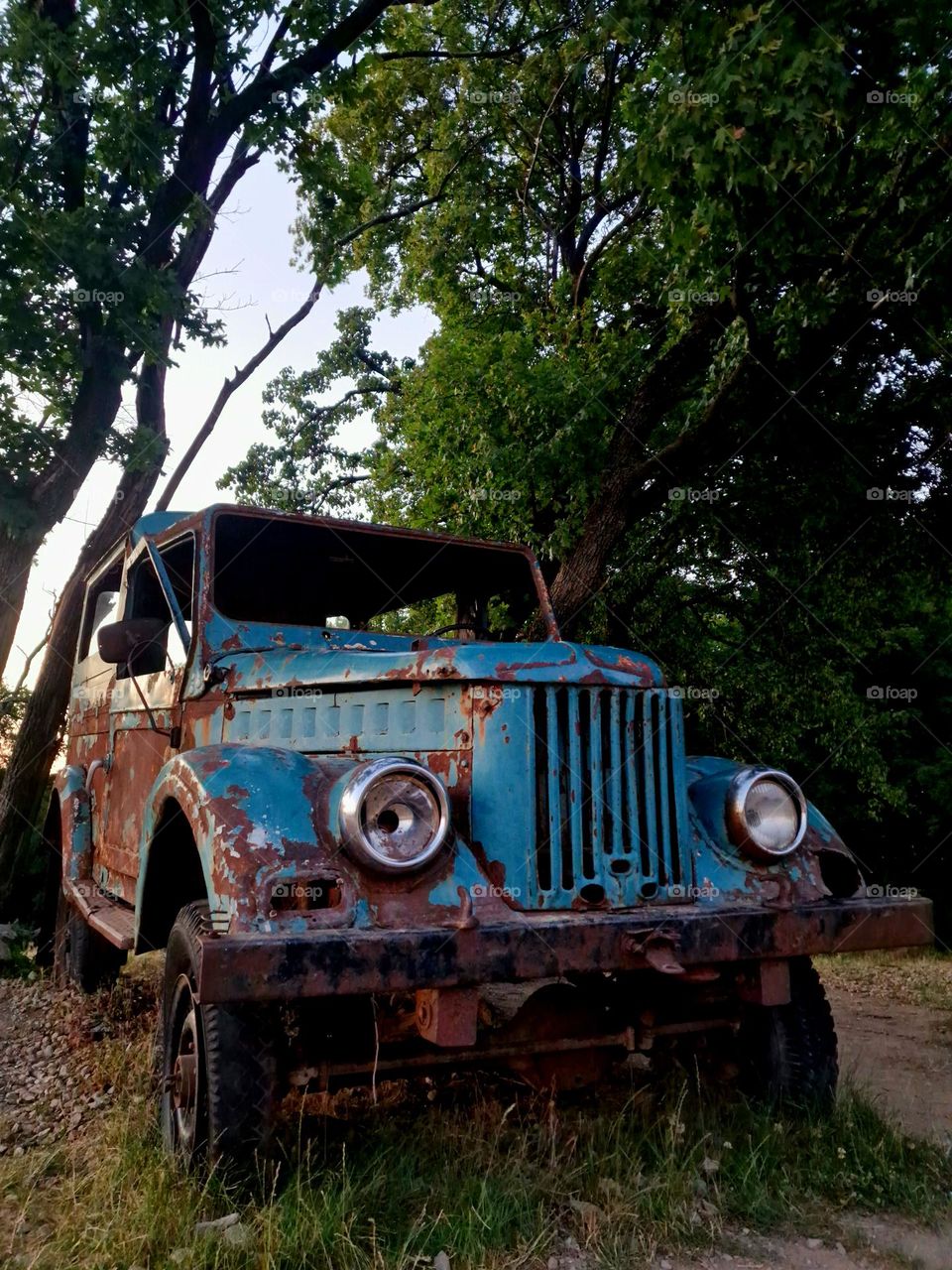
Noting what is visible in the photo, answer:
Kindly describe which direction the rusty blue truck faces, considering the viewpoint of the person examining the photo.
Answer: facing the viewer and to the right of the viewer

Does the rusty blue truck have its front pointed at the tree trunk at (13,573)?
no
